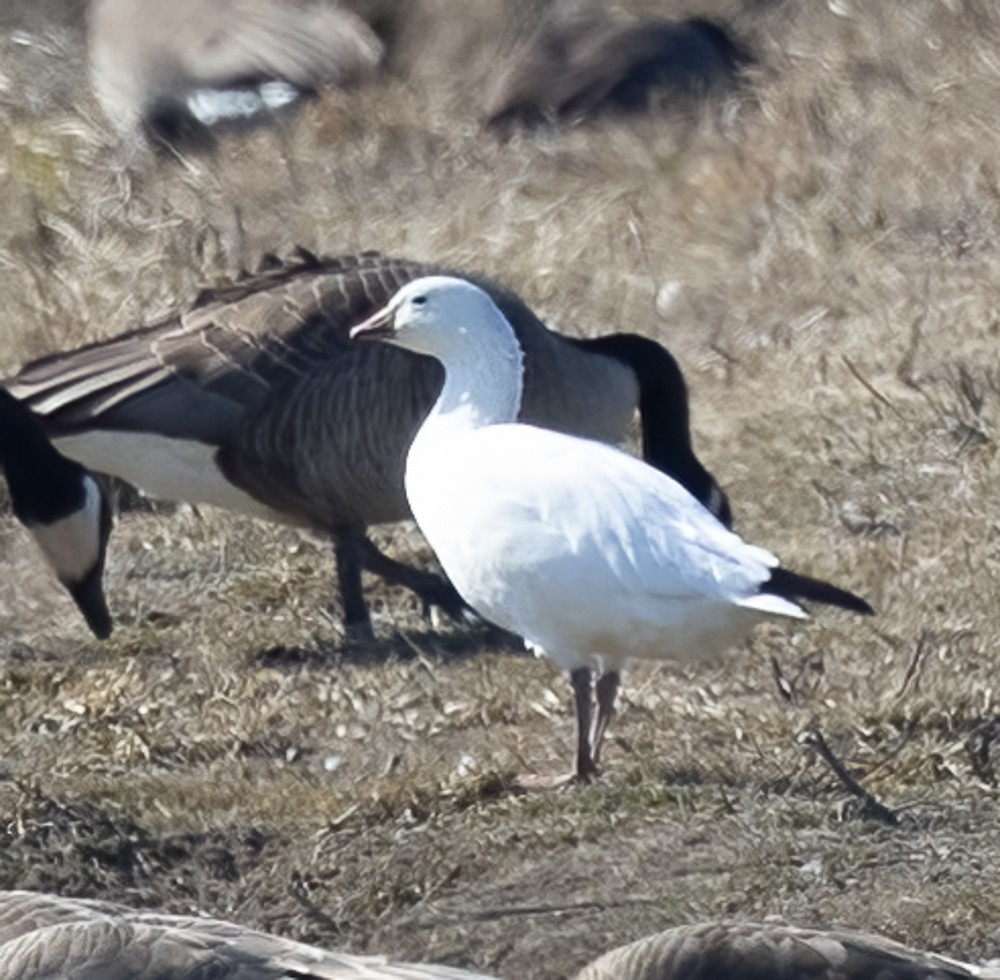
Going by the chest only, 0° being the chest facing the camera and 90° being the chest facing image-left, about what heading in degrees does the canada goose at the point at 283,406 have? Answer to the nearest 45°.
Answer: approximately 270°

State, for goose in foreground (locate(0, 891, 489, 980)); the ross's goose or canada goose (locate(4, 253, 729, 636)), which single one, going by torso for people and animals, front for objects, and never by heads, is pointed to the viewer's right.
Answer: the canada goose

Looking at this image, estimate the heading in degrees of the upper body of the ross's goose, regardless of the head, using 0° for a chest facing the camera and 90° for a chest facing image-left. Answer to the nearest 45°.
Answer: approximately 90°

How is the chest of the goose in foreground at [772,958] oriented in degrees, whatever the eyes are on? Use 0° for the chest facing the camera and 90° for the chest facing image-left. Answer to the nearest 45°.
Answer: approximately 90°

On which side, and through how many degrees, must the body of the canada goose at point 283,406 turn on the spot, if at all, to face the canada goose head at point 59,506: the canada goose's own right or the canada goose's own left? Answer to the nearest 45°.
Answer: approximately 135° to the canada goose's own right

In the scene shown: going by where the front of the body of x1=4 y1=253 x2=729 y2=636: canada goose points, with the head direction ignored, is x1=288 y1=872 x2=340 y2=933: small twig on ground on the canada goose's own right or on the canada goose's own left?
on the canada goose's own right
